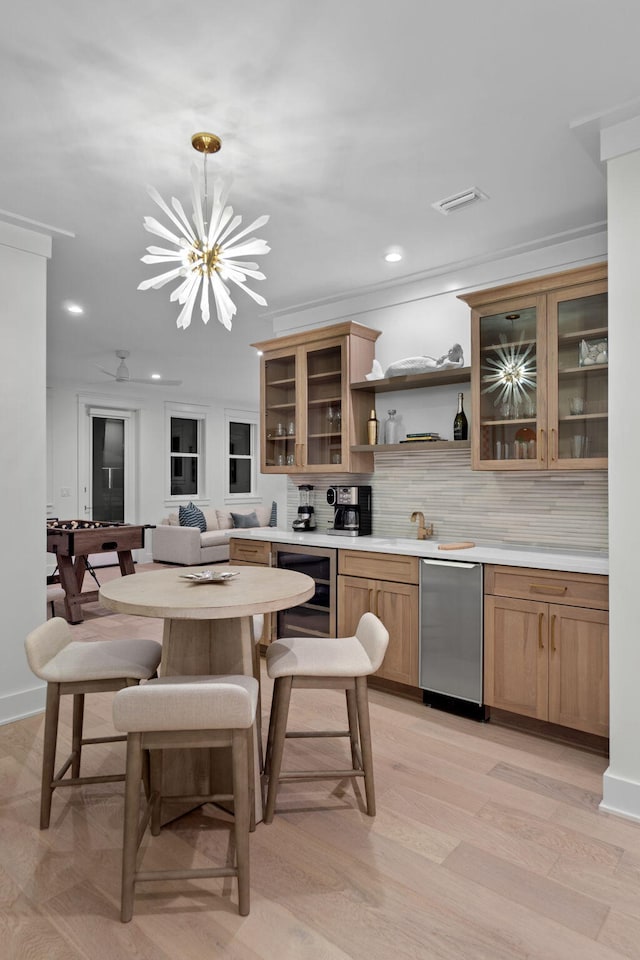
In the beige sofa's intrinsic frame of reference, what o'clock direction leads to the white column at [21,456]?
The white column is roughly at 2 o'clock from the beige sofa.

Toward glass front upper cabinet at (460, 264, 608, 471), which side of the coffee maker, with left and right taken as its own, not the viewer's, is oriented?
left

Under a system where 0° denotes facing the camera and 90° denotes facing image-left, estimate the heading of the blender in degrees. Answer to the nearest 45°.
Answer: approximately 45°

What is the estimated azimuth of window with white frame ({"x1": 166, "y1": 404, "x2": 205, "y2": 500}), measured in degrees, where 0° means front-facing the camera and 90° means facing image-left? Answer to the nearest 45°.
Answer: approximately 315°

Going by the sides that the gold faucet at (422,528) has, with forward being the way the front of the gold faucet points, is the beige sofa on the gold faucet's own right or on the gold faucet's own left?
on the gold faucet's own right
